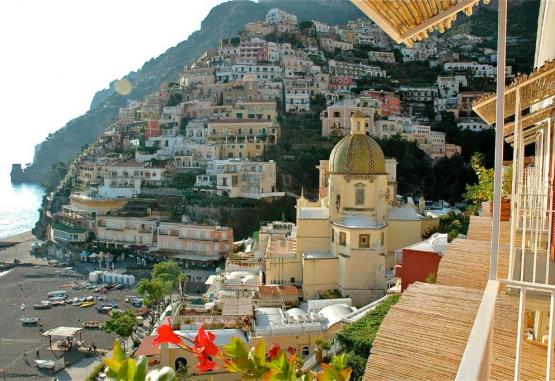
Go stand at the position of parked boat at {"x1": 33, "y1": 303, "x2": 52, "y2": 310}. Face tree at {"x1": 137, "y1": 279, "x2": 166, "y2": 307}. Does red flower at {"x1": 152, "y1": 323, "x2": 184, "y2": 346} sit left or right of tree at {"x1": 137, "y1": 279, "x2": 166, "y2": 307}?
right

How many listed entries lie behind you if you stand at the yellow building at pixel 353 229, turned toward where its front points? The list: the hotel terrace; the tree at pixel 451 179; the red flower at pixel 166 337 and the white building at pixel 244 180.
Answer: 2

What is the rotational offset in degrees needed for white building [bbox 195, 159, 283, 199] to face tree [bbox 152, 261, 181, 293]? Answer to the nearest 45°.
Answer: approximately 45° to its left

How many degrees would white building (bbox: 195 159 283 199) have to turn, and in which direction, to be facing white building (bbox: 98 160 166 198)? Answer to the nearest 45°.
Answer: approximately 90° to its right

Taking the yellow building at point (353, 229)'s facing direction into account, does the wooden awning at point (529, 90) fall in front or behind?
behind

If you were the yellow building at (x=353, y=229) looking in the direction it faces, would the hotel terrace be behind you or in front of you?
behind

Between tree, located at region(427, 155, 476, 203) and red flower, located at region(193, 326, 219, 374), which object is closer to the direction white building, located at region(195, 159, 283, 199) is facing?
the red flower

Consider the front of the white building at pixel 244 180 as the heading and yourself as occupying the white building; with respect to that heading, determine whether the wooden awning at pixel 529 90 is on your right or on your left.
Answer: on your left

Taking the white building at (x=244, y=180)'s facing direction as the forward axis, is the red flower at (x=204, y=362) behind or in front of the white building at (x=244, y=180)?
in front

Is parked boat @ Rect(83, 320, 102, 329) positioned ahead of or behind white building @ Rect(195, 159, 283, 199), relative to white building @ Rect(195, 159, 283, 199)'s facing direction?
ahead

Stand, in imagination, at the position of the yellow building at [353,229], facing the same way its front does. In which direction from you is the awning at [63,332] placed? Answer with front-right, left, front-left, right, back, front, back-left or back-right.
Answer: left

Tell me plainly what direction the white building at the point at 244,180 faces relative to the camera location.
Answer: facing the viewer and to the left of the viewer

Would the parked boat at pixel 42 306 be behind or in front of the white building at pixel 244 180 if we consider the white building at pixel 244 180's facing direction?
in front
